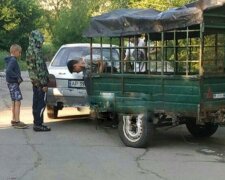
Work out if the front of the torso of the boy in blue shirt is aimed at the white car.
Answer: yes

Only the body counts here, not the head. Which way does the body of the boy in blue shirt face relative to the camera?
to the viewer's right

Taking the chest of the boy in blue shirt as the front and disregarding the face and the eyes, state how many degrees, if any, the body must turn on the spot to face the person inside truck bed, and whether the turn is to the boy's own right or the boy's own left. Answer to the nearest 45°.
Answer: approximately 45° to the boy's own right

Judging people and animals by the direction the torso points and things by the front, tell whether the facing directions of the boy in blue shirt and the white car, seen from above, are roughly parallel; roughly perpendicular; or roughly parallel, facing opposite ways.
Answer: roughly perpendicular
